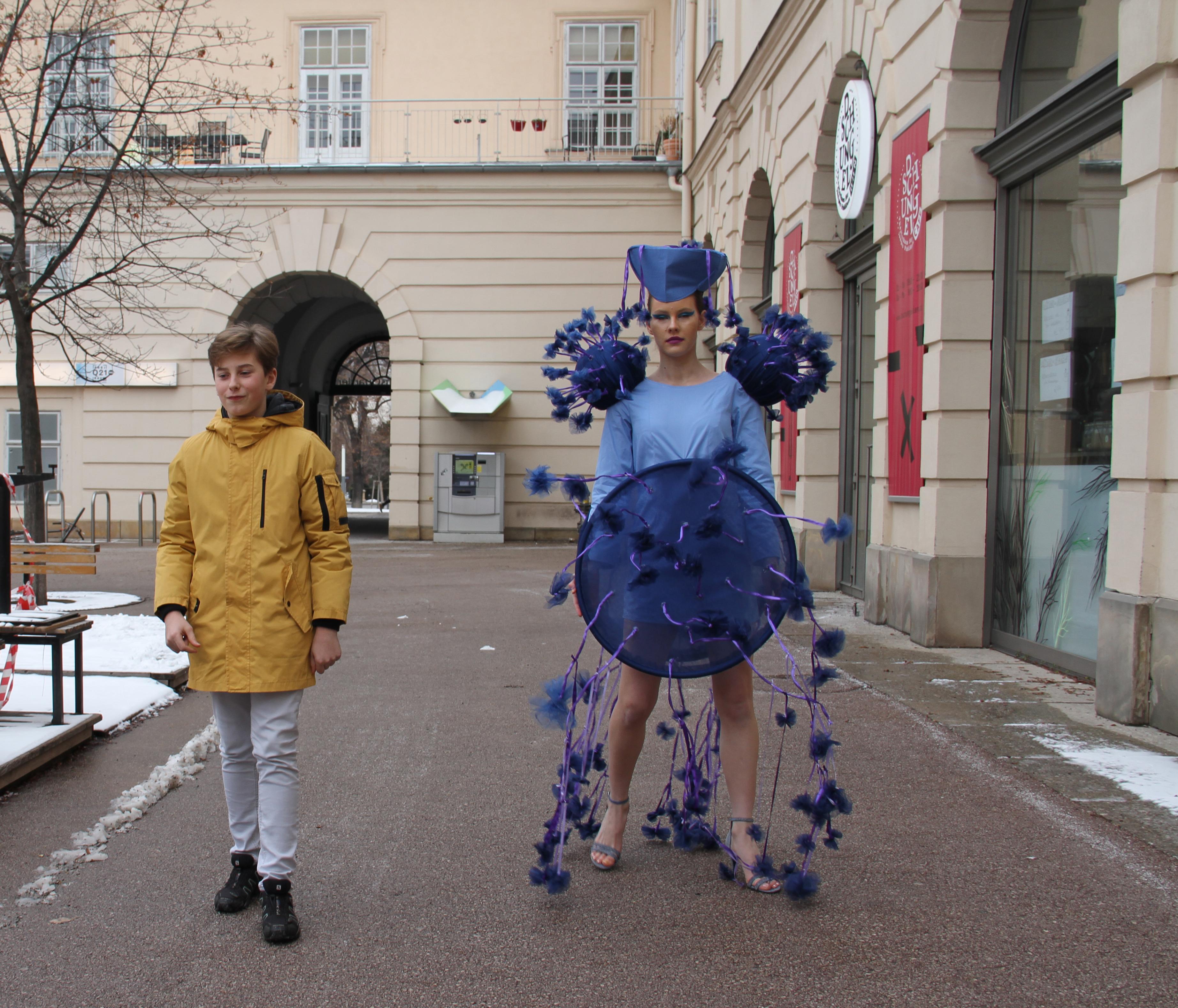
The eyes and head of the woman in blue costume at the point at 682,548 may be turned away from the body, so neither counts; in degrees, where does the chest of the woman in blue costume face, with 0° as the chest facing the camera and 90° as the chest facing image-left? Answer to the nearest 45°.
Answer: approximately 0°

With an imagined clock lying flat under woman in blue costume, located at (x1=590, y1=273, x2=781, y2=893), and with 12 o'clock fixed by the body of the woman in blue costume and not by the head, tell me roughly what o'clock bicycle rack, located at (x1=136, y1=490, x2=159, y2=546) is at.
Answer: The bicycle rack is roughly at 5 o'clock from the woman in blue costume.

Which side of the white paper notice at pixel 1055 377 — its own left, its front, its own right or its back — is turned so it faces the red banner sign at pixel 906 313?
right

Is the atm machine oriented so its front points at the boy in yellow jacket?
yes

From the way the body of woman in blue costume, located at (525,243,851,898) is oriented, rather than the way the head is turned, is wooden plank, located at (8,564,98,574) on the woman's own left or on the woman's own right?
on the woman's own right

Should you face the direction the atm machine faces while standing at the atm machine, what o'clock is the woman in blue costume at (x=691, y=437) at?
The woman in blue costume is roughly at 12 o'clock from the atm machine.

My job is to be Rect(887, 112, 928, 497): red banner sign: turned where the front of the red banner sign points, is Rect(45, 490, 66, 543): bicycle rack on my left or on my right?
on my right

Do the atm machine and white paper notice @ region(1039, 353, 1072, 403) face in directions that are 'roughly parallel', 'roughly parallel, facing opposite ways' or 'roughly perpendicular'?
roughly perpendicular

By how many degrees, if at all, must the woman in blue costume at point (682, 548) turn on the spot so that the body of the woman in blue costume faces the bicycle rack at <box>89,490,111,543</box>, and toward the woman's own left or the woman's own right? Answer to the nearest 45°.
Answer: approximately 135° to the woman's own right

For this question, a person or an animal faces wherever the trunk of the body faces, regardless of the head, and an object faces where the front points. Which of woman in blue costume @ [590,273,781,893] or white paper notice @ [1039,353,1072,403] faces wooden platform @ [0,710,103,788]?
the white paper notice

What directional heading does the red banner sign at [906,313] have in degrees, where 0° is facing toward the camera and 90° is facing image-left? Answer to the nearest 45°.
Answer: approximately 45°

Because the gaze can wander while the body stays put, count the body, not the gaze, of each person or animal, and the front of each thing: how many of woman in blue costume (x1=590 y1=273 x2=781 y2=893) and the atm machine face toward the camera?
2
